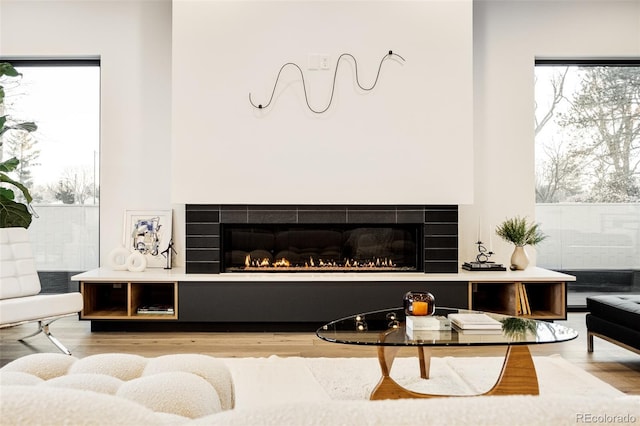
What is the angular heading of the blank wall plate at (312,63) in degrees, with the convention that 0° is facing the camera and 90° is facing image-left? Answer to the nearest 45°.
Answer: approximately 0°

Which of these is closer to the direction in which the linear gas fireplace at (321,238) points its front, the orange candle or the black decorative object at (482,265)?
the orange candle

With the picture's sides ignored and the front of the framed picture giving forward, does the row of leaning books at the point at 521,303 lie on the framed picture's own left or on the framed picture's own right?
on the framed picture's own left

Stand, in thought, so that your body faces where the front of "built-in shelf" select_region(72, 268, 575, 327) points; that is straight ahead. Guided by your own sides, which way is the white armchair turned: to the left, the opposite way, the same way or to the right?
to the left

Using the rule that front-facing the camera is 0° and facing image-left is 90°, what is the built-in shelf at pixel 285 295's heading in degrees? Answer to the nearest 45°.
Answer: approximately 0°
